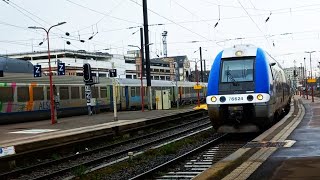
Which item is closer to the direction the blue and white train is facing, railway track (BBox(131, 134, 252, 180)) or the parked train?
the railway track

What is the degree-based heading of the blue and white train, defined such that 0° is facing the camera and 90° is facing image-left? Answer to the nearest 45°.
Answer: approximately 0°

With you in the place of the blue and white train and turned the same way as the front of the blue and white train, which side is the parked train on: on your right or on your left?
on your right

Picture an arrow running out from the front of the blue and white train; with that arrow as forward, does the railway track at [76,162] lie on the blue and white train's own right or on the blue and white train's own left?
on the blue and white train's own right
